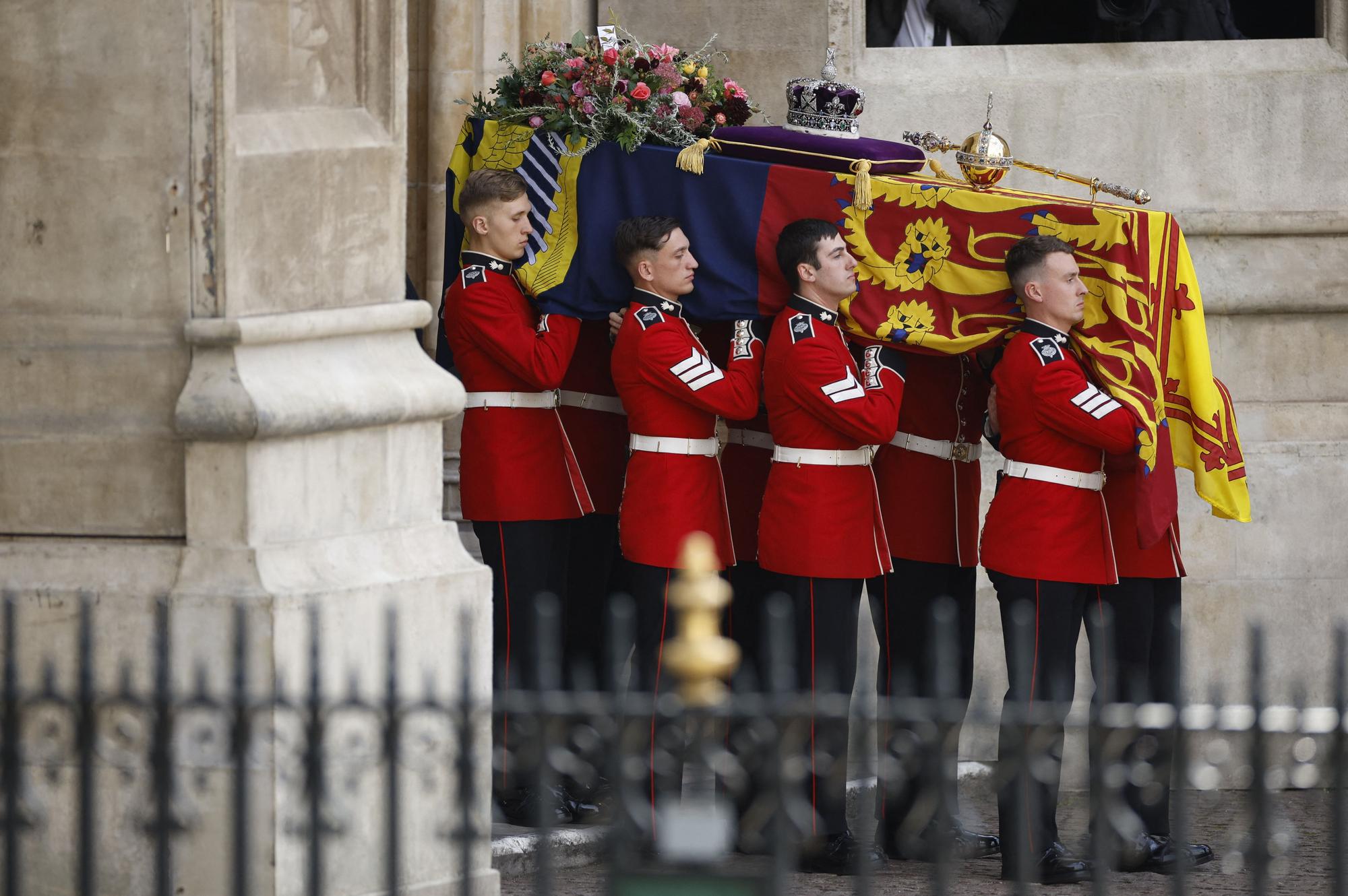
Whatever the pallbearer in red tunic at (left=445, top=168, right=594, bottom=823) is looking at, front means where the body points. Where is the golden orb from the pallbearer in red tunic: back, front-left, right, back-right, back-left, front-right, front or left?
front

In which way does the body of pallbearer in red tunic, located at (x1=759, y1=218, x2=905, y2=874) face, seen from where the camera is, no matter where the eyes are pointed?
to the viewer's right

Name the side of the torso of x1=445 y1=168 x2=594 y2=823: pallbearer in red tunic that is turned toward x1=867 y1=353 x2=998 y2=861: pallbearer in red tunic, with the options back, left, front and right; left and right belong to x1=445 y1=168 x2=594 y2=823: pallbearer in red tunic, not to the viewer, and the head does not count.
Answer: front

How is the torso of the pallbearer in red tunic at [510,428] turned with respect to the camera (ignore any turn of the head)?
to the viewer's right

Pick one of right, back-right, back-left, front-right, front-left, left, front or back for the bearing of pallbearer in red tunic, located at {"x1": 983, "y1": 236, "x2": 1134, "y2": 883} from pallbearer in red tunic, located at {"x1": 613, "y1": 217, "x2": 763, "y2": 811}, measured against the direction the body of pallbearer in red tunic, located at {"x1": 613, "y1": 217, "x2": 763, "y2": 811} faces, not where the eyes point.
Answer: front

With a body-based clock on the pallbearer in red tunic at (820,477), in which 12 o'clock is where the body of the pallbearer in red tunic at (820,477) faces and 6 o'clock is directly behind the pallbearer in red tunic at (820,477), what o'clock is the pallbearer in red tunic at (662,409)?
the pallbearer in red tunic at (662,409) is roughly at 6 o'clock from the pallbearer in red tunic at (820,477).

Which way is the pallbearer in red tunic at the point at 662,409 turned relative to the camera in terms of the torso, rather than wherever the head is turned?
to the viewer's right

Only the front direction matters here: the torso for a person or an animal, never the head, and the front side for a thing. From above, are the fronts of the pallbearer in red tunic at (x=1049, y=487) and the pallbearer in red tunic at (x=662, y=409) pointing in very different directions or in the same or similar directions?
same or similar directions

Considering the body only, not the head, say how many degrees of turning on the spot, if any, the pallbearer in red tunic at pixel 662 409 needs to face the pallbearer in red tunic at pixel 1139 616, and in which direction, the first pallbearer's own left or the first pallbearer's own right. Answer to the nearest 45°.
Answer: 0° — they already face them

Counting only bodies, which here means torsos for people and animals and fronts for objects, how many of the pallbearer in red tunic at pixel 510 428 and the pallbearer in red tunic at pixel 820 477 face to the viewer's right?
2

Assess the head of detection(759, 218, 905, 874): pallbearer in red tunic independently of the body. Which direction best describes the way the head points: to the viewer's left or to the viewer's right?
to the viewer's right
